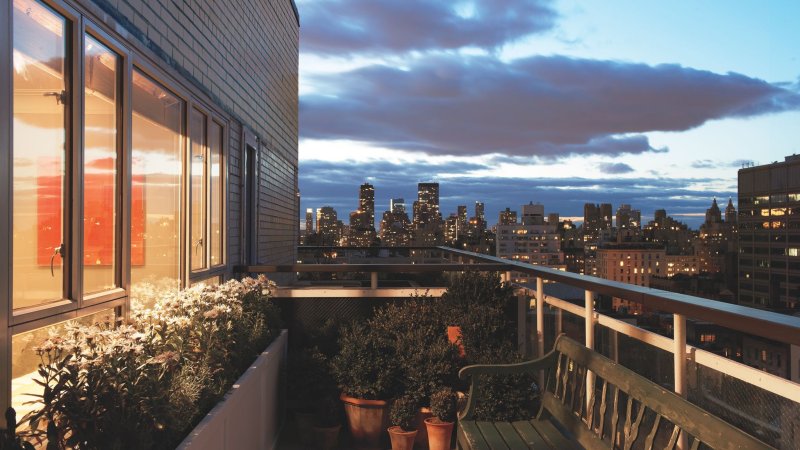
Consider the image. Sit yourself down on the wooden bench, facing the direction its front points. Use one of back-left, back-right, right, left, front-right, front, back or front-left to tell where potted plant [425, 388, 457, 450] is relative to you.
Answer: right

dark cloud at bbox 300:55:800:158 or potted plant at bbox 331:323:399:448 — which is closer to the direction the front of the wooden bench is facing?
the potted plant

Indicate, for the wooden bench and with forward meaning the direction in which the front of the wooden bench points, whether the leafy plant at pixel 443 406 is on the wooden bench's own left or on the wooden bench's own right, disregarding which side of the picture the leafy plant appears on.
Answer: on the wooden bench's own right

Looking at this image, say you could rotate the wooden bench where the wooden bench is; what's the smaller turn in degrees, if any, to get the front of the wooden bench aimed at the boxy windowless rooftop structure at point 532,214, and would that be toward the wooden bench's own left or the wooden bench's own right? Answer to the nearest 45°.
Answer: approximately 135° to the wooden bench's own right

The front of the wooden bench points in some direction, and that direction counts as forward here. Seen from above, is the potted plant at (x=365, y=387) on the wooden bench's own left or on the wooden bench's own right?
on the wooden bench's own right

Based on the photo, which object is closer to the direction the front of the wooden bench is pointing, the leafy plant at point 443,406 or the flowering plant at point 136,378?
the flowering plant

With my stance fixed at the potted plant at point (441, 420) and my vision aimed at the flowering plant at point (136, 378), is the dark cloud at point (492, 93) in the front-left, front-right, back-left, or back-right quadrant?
back-right

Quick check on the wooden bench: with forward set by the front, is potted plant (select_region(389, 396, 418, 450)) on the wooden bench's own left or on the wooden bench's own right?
on the wooden bench's own right

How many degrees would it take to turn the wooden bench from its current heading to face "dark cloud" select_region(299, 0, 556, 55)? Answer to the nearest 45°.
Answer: approximately 90° to its right

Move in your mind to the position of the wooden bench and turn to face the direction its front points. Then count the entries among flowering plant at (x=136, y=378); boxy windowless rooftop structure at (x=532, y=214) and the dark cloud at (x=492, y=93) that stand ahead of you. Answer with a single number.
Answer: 1

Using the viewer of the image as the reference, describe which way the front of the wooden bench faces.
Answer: facing the viewer and to the left of the viewer
